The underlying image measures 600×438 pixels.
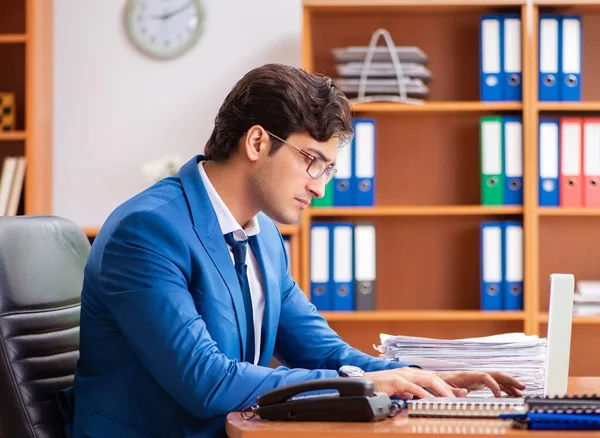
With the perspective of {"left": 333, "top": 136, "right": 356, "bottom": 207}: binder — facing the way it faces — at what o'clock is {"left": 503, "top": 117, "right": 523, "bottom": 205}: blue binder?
The blue binder is roughly at 9 o'clock from the binder.

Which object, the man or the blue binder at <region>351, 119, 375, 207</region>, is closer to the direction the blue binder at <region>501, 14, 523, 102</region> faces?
the man

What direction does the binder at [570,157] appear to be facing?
toward the camera

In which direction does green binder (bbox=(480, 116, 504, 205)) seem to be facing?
toward the camera

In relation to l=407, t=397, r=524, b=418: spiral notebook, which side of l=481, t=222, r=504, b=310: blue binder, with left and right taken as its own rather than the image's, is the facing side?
front

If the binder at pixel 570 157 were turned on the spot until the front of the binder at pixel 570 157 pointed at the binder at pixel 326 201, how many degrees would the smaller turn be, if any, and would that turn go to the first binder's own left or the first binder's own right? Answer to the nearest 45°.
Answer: approximately 90° to the first binder's own right

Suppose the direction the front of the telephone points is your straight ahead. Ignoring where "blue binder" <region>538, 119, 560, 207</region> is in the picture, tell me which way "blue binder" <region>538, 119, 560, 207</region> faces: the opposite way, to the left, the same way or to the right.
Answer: to the left

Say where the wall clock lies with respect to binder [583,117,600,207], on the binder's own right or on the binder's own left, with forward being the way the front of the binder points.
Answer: on the binder's own right

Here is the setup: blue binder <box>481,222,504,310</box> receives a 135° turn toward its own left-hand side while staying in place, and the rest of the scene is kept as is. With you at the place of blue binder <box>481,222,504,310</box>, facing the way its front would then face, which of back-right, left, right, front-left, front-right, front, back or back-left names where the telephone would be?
back-right

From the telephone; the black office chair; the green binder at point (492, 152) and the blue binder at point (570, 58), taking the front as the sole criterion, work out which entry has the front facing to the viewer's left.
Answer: the telephone
